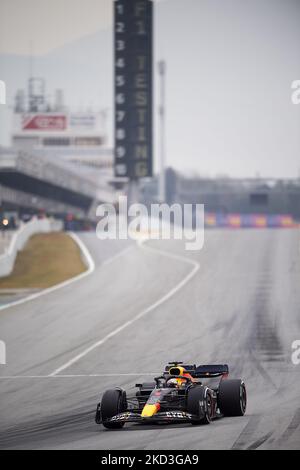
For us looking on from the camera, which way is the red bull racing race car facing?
facing the viewer and to the left of the viewer
